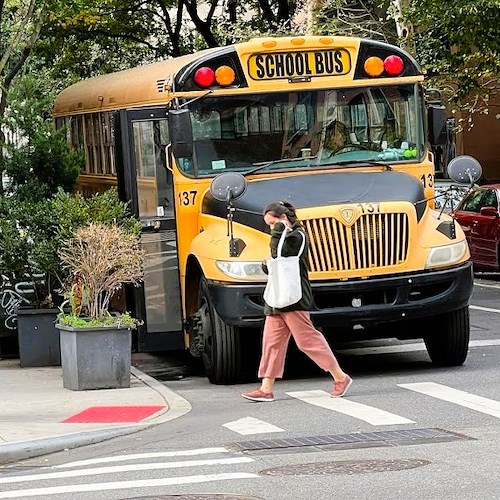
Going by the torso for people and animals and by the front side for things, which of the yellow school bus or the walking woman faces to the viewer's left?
the walking woman

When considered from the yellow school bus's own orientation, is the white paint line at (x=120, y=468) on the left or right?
on its right

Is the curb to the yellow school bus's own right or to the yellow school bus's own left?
on its right

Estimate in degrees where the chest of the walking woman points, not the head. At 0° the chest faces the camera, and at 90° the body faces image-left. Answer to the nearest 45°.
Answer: approximately 90°

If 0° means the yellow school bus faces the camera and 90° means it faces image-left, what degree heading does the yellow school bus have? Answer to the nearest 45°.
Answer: approximately 315°

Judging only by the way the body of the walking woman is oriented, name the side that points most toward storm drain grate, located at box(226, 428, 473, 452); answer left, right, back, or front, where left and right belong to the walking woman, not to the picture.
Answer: left

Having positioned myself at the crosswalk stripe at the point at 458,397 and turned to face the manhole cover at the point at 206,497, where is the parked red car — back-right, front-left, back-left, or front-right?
back-right

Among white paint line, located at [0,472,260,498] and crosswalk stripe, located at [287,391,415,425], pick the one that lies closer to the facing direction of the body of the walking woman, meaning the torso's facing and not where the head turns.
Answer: the white paint line
